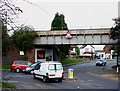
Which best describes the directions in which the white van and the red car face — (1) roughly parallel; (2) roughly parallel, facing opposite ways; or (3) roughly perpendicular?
roughly perpendicular

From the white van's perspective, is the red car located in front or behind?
in front
